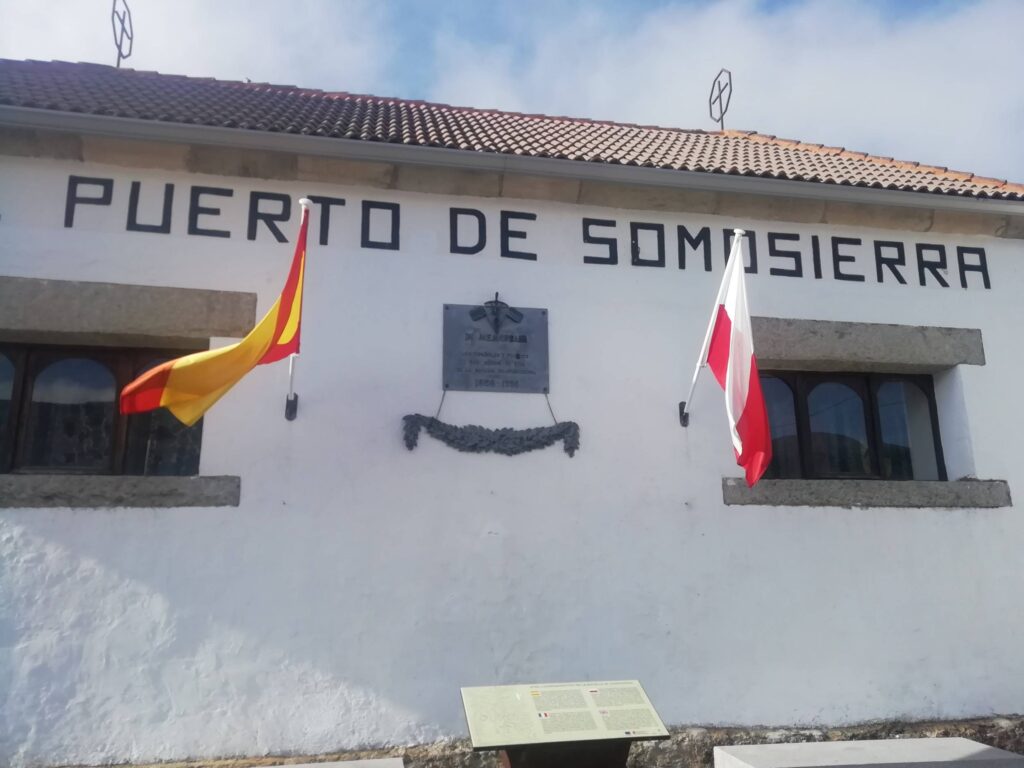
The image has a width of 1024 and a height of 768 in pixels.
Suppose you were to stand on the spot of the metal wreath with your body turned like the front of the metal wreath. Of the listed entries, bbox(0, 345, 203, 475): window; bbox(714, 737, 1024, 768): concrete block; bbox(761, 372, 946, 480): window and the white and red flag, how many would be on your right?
1

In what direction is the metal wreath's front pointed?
toward the camera

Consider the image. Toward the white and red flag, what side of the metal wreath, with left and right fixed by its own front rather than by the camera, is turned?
left

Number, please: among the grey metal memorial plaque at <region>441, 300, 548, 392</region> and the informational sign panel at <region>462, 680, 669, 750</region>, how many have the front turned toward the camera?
2

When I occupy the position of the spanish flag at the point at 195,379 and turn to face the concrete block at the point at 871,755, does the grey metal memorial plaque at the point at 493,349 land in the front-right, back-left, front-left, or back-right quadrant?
front-left

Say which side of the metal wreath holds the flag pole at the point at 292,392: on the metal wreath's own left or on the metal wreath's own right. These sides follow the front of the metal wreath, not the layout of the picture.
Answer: on the metal wreath's own right

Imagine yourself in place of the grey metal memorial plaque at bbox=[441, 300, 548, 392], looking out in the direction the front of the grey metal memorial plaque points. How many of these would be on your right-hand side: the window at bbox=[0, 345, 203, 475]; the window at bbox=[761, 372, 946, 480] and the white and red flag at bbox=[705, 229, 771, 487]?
1

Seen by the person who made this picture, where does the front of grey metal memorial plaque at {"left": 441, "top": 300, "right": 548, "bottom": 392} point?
facing the viewer

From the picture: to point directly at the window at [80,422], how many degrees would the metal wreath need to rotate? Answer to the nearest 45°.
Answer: approximately 90° to its right

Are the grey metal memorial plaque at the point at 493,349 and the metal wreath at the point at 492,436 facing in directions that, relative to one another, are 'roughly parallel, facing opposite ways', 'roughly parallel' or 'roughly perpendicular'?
roughly parallel

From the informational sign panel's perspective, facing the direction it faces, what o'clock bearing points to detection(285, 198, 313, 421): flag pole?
The flag pole is roughly at 4 o'clock from the informational sign panel.
